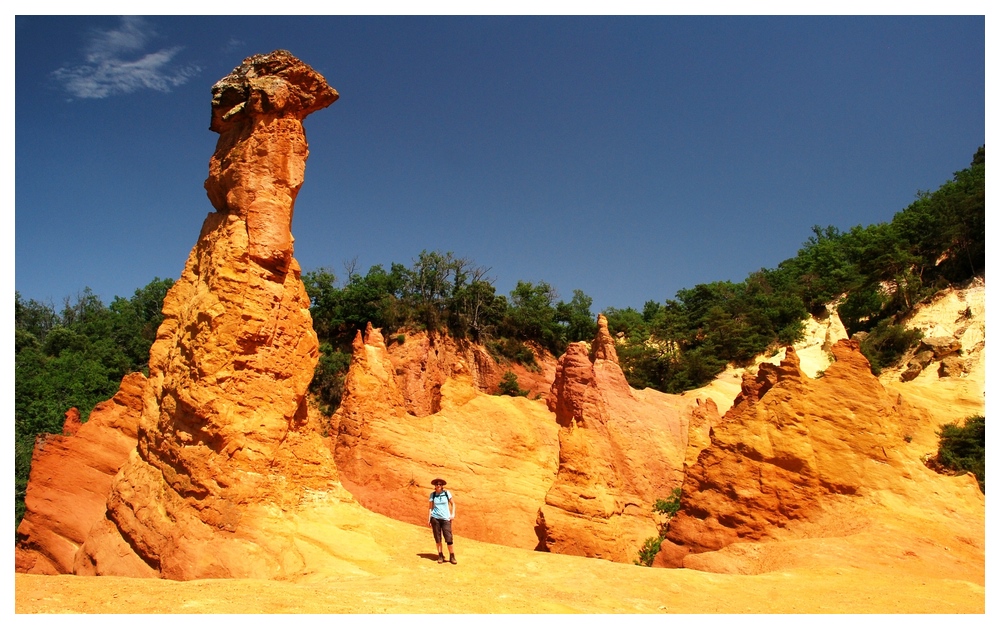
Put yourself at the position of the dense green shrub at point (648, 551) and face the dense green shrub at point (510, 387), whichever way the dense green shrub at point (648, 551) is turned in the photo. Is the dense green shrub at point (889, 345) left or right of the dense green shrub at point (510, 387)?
right

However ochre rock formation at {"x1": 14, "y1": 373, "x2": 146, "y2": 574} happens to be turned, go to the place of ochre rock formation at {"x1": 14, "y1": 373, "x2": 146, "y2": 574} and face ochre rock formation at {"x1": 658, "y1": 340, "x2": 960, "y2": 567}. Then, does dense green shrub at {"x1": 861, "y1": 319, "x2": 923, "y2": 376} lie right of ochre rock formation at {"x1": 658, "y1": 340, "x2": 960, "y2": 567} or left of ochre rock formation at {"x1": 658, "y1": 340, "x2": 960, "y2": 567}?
left

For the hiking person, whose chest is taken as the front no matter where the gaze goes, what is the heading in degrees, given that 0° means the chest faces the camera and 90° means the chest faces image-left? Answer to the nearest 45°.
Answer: approximately 0°

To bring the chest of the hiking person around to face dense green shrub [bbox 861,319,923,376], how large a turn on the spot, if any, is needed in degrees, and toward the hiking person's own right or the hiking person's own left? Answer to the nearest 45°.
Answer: approximately 135° to the hiking person's own left

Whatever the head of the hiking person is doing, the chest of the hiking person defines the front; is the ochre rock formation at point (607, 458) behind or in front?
behind

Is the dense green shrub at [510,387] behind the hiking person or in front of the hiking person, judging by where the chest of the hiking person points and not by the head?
behind

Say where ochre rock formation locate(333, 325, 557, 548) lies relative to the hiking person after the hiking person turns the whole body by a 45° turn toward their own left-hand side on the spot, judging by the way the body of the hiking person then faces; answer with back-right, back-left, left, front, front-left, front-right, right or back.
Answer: back-left
